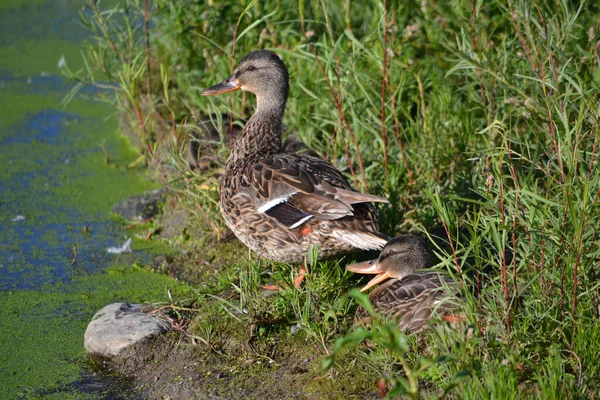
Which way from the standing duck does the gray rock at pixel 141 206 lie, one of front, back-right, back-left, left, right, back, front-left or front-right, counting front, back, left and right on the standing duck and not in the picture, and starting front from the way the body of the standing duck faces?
front-right

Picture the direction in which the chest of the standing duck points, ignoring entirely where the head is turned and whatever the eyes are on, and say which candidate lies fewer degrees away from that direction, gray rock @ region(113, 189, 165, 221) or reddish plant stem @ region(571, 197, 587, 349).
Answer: the gray rock

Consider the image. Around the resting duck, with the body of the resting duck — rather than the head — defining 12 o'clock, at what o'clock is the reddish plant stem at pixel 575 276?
The reddish plant stem is roughly at 7 o'clock from the resting duck.

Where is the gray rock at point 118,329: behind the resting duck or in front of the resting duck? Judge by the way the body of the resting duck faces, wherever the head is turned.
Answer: in front

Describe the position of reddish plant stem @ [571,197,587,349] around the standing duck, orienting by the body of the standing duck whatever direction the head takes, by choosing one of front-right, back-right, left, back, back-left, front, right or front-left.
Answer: back-left

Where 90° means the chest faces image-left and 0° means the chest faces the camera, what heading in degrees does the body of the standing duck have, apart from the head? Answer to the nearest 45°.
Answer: approximately 90°

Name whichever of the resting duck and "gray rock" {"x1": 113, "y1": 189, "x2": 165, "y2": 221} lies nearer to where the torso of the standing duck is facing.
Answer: the gray rock

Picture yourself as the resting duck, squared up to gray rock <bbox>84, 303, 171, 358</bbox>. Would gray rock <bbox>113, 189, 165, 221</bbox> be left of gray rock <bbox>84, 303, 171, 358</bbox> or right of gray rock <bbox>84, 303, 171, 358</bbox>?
right

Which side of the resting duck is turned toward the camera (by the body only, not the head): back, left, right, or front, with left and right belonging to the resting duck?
left

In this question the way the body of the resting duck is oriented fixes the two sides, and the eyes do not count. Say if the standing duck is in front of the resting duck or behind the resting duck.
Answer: in front

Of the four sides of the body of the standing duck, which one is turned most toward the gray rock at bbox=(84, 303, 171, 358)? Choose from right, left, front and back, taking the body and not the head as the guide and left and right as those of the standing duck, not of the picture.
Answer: front

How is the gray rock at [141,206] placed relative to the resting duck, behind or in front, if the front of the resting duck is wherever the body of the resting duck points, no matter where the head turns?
in front

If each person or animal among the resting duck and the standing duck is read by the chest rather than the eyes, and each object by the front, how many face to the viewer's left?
2
